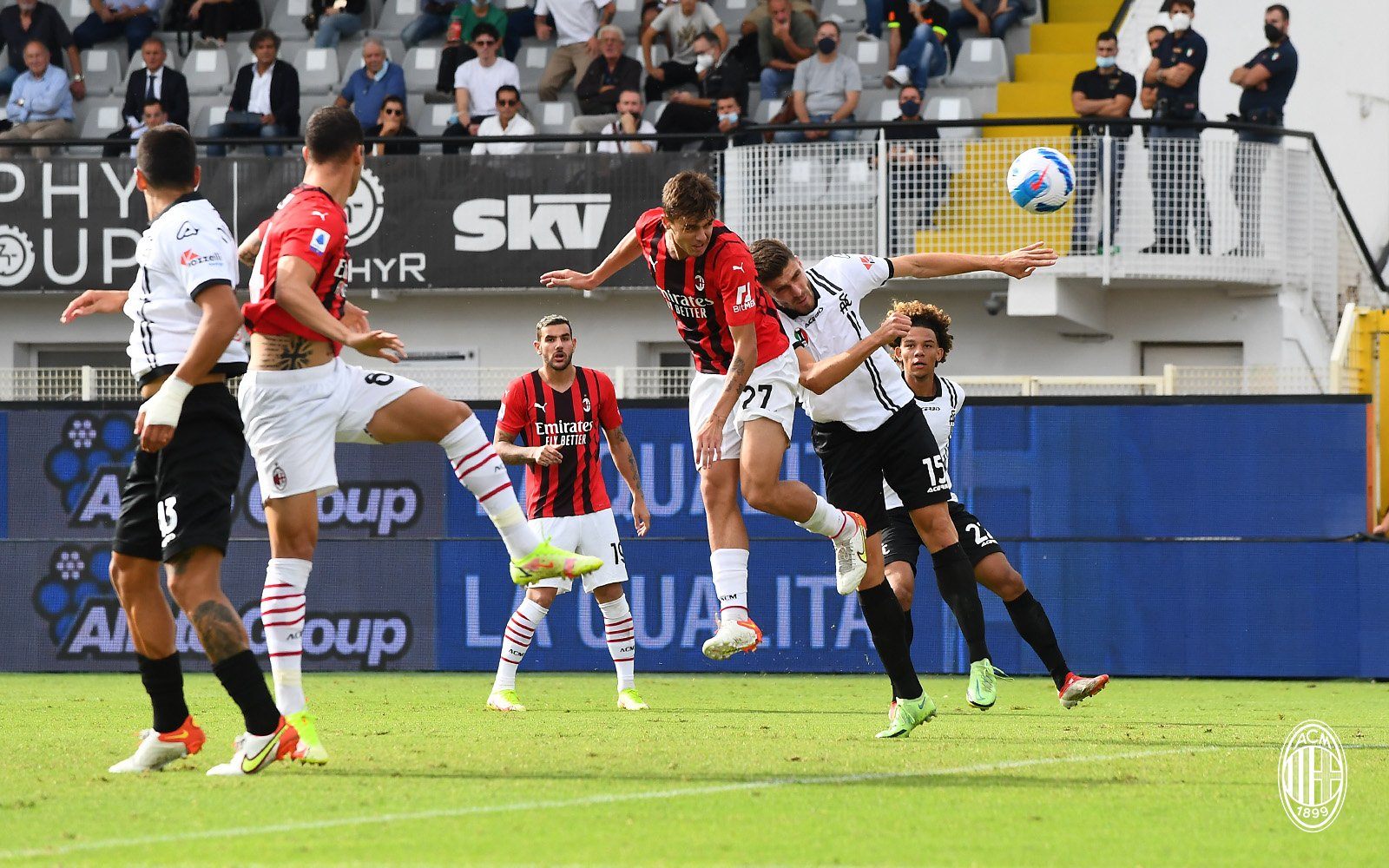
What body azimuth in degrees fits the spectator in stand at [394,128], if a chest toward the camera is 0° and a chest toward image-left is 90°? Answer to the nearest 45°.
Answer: approximately 0°

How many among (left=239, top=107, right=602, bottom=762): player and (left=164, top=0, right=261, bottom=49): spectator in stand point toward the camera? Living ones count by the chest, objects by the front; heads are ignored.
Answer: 1

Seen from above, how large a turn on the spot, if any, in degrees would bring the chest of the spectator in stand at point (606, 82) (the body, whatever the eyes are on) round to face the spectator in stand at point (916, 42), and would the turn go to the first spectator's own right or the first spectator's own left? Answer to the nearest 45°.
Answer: approximately 135° to the first spectator's own left

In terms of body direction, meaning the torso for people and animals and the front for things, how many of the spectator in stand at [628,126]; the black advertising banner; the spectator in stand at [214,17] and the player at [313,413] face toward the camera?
3

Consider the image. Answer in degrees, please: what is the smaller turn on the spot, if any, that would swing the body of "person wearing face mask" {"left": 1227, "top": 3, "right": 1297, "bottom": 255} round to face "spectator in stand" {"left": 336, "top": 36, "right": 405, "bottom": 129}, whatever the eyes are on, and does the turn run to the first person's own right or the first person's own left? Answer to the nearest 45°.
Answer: approximately 45° to the first person's own right

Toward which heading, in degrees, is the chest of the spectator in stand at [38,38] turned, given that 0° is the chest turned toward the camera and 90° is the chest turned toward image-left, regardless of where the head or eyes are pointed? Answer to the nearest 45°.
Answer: approximately 0°

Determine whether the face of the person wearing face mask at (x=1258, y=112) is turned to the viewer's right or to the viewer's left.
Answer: to the viewer's left

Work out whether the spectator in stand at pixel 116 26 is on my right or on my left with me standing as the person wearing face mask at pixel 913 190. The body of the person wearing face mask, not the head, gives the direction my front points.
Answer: on my right

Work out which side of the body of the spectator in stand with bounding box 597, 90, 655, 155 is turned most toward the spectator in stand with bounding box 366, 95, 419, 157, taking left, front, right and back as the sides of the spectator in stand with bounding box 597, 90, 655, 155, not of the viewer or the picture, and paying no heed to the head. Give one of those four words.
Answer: right

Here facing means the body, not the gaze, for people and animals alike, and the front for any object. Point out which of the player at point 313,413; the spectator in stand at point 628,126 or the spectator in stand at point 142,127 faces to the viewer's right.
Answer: the player
